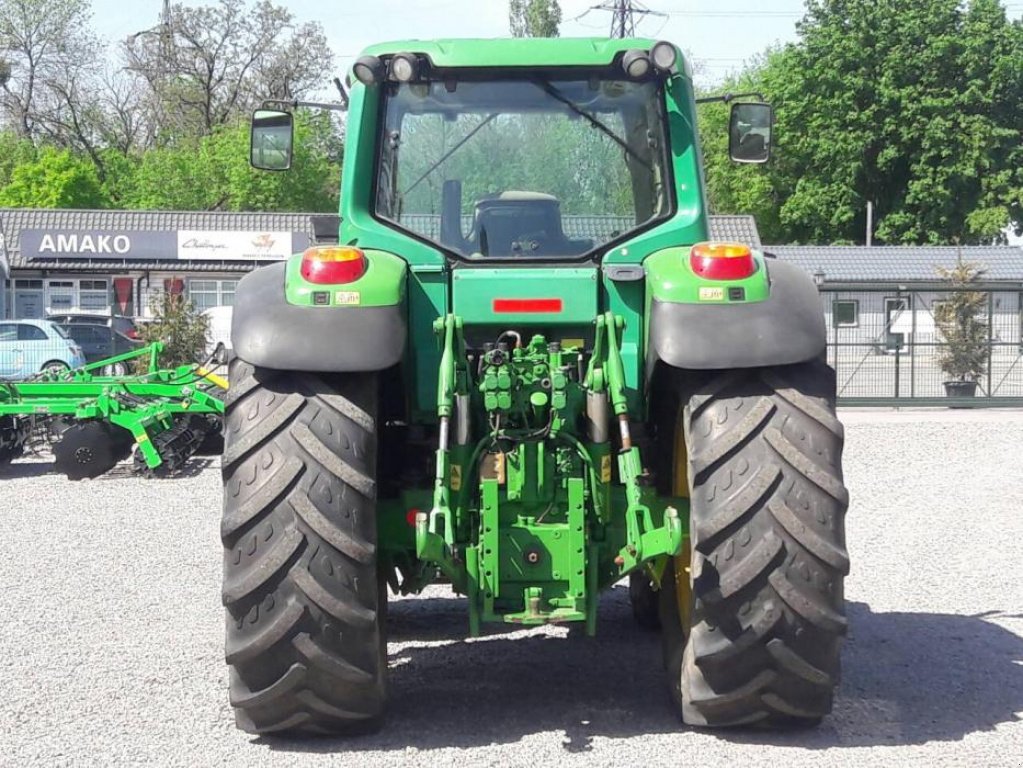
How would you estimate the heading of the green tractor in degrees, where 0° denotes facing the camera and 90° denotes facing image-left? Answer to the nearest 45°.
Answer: approximately 180°

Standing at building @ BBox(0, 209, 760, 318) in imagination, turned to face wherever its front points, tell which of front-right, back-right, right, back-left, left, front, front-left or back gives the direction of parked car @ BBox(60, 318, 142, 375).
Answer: front

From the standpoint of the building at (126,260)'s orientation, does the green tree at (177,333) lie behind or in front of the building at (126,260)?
in front

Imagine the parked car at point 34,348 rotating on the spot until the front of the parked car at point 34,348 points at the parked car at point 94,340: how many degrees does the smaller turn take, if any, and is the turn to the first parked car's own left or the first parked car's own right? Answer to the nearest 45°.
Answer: approximately 135° to the first parked car's own right

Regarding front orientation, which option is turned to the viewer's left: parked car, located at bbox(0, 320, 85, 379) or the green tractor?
the parked car

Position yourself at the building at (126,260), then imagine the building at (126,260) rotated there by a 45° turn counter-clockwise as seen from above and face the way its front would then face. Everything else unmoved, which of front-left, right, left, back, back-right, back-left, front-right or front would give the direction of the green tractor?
front-right

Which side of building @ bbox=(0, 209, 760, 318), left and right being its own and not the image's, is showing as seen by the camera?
front

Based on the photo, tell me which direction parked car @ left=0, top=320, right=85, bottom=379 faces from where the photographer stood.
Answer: facing to the left of the viewer

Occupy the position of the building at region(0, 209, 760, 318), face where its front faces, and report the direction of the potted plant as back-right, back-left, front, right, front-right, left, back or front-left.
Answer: front-left

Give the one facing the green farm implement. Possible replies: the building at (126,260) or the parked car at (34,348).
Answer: the building

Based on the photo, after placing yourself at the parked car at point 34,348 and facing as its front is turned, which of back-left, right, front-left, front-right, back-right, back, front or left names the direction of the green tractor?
left

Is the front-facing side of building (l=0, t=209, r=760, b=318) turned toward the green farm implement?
yes

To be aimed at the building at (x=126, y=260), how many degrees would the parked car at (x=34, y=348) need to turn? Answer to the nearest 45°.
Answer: approximately 90° to its right

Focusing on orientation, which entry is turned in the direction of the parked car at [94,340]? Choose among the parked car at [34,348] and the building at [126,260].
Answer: the building

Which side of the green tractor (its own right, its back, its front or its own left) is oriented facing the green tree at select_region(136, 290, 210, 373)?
front
